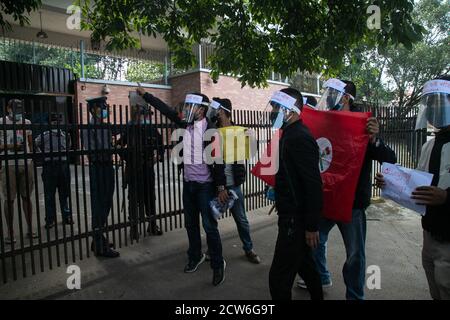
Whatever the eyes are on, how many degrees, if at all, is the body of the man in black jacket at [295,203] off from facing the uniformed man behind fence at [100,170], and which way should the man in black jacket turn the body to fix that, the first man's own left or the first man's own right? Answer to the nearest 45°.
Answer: approximately 45° to the first man's own right

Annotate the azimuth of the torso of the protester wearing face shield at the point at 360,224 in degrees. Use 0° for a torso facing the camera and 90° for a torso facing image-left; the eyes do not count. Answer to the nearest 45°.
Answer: approximately 45°

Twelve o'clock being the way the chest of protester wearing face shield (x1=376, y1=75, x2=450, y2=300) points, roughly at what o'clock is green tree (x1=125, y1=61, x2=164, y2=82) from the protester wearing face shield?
The green tree is roughly at 3 o'clock from the protester wearing face shield.

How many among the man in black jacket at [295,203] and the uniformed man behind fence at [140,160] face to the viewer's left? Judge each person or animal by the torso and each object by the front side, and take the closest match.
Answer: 1

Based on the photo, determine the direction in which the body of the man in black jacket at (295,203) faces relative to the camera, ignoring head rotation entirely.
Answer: to the viewer's left

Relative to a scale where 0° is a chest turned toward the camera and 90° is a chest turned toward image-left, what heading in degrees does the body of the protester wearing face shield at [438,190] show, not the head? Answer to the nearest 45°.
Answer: approximately 45°

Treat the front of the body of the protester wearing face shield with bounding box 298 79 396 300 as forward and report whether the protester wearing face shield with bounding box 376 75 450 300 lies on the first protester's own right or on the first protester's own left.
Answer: on the first protester's own left

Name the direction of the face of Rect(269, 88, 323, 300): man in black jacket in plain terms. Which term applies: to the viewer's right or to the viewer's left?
to the viewer's left

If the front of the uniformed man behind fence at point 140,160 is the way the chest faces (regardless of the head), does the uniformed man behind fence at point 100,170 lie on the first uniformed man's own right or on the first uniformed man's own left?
on the first uniformed man's own right

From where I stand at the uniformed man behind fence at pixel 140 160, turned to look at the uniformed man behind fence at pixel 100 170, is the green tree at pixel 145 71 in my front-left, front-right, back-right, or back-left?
back-right

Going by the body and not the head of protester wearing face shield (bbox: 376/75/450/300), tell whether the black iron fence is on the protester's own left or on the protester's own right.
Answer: on the protester's own right
